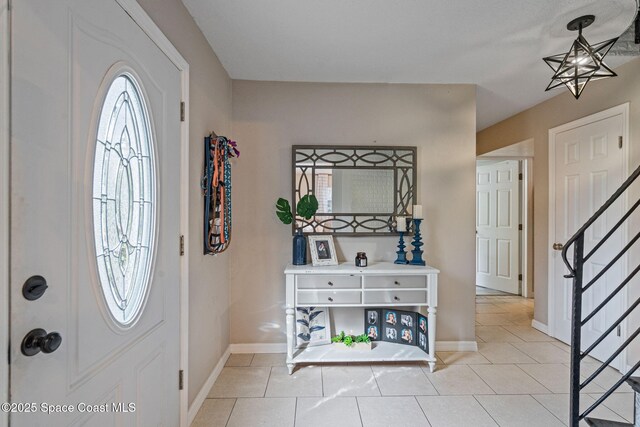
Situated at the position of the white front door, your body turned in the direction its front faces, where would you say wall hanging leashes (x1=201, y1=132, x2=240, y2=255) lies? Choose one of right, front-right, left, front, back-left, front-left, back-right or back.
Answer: left

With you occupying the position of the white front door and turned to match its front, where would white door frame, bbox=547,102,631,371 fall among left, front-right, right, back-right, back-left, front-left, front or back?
front-left

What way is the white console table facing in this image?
toward the camera

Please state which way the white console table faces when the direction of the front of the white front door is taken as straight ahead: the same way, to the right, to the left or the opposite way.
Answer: to the right

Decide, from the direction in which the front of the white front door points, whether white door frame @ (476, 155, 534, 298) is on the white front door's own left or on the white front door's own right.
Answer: on the white front door's own left

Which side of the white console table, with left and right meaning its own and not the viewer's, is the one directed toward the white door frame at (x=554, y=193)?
left

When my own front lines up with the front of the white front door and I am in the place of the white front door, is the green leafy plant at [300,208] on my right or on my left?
on my left

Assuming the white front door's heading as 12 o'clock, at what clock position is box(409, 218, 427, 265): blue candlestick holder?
The blue candlestick holder is roughly at 10 o'clock from the white front door.

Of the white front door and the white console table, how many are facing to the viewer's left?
0

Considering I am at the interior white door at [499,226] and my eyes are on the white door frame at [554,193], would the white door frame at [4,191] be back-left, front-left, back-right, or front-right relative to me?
front-right

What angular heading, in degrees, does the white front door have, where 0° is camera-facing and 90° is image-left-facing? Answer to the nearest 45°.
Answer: approximately 315°

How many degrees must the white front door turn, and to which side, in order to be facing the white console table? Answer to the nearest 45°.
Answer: approximately 45° to its left

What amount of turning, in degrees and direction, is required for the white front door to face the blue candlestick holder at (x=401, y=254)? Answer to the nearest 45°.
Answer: approximately 45° to its left
